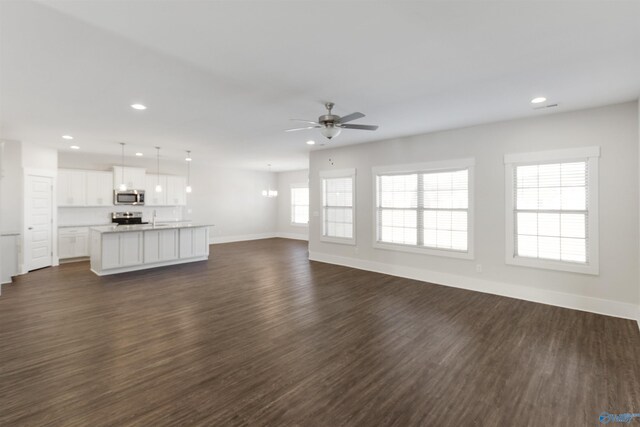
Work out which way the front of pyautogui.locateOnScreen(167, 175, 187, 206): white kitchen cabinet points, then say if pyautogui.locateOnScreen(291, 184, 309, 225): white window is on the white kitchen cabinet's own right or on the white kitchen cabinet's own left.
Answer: on the white kitchen cabinet's own left

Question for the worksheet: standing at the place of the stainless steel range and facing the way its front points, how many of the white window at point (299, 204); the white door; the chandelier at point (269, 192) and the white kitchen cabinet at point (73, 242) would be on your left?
2

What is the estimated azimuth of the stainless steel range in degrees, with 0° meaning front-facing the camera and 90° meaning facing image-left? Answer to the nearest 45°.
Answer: approximately 0°

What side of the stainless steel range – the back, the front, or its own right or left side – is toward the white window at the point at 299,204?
left

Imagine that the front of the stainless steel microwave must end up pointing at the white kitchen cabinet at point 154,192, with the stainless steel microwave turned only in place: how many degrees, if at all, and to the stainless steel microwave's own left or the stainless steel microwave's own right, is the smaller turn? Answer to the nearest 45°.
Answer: approximately 90° to the stainless steel microwave's own left

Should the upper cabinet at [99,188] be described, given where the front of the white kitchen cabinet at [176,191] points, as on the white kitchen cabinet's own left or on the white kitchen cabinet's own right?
on the white kitchen cabinet's own right

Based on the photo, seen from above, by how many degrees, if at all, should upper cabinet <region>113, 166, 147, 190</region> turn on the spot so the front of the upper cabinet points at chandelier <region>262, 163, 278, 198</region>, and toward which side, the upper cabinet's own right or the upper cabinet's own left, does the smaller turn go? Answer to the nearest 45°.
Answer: approximately 90° to the upper cabinet's own left
